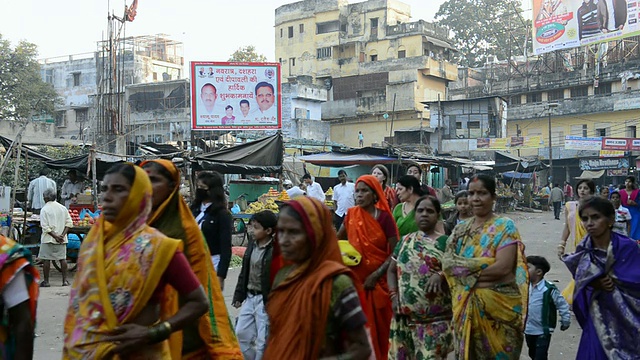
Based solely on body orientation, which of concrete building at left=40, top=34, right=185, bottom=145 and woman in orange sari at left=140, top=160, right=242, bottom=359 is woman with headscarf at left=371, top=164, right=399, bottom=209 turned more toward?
the woman in orange sari

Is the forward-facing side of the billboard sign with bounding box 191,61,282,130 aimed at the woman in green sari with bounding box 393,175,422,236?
yes

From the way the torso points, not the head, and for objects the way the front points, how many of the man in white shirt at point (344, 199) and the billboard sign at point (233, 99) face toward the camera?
2

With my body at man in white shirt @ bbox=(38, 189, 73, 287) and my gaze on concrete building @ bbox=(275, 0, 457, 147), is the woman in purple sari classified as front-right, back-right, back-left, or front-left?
back-right

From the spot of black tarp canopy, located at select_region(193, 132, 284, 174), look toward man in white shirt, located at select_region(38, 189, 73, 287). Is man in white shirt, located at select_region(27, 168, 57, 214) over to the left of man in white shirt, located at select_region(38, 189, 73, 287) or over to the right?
right

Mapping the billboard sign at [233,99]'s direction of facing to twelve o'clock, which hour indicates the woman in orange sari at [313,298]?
The woman in orange sari is roughly at 12 o'clock from the billboard sign.

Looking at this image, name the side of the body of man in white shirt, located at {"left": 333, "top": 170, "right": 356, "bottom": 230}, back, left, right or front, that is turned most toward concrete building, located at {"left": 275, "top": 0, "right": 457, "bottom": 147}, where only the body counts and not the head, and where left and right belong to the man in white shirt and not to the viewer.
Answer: back

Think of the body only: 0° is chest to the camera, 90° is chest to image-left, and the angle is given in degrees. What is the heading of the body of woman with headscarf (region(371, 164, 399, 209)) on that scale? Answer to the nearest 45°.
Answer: approximately 45°

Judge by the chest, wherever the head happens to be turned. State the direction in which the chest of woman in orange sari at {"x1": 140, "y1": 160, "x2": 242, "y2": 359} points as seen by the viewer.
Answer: to the viewer's left
